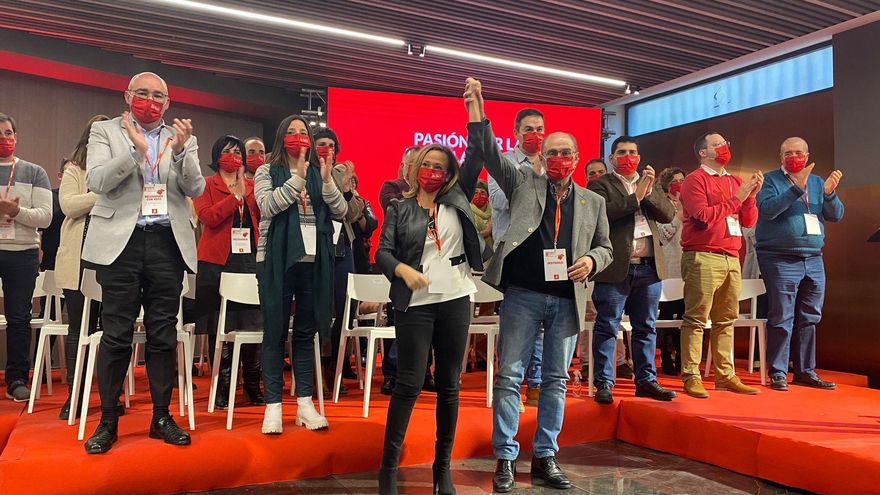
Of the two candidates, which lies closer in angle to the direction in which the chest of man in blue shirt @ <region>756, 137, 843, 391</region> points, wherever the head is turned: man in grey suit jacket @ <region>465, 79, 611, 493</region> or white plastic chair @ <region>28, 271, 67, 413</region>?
the man in grey suit jacket

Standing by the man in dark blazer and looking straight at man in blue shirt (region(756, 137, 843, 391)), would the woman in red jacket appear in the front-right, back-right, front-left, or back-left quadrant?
back-left

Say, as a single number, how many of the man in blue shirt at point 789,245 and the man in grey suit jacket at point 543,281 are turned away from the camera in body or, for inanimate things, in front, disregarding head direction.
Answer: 0

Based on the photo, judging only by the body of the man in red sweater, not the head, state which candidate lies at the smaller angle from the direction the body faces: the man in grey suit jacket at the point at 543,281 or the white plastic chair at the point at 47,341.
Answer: the man in grey suit jacket

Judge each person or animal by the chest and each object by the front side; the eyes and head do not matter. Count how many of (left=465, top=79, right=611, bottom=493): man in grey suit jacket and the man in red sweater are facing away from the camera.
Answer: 0

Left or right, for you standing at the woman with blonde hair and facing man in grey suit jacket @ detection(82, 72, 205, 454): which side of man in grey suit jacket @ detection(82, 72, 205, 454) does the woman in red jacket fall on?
right

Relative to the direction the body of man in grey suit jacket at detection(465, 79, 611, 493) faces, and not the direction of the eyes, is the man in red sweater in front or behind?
behind

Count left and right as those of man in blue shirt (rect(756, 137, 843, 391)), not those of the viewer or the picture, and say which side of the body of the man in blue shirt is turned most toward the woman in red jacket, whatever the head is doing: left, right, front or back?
right

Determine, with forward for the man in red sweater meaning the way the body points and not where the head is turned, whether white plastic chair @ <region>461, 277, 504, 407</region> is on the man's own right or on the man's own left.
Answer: on the man's own right

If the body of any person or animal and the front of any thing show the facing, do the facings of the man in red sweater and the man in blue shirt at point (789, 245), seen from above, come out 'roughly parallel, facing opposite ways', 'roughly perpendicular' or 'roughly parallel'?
roughly parallel

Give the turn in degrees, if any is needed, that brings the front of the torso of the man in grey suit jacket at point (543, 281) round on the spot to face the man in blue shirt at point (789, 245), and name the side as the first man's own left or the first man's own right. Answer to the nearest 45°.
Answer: approximately 135° to the first man's own left

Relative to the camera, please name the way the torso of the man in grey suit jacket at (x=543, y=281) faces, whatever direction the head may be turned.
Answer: toward the camera

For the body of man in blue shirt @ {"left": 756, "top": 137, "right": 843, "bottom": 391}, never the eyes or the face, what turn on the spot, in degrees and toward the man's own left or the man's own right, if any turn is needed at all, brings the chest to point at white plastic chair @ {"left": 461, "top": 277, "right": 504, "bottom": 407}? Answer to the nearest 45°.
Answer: approximately 90° to the man's own right

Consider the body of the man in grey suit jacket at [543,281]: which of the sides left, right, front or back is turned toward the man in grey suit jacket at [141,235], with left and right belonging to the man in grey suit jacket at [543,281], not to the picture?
right

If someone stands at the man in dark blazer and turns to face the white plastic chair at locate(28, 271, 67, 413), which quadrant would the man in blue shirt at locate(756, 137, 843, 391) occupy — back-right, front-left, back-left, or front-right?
back-right

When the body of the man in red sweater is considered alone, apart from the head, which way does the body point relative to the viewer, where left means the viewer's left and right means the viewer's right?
facing the viewer and to the right of the viewer

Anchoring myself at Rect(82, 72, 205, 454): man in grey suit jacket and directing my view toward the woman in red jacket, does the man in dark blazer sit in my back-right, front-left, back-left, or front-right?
front-right
